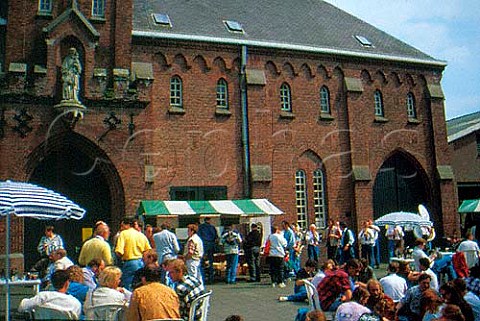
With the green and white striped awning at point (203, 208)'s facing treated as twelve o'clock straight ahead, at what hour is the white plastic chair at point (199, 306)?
The white plastic chair is roughly at 12 o'clock from the green and white striped awning.

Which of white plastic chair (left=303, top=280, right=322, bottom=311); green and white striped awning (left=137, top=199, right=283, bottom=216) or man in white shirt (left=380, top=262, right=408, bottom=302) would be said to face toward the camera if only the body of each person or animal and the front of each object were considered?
the green and white striped awning

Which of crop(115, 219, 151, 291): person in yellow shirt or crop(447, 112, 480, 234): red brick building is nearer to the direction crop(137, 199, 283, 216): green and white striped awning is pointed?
the person in yellow shirt

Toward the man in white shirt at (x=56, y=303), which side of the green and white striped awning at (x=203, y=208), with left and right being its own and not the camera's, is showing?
front

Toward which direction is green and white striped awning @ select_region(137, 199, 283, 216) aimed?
toward the camera

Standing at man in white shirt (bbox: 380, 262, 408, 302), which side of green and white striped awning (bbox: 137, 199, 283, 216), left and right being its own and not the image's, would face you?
front

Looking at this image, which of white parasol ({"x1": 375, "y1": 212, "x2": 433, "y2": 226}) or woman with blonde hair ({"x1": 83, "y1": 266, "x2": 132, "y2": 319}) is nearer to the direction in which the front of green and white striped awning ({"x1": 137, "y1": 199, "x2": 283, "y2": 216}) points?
the woman with blonde hair
